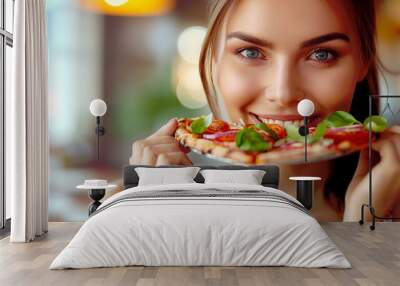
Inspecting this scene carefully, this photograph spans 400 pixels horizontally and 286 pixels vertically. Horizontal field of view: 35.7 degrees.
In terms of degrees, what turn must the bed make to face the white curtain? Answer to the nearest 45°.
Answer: approximately 135° to its right

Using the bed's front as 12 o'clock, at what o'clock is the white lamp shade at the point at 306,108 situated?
The white lamp shade is roughly at 7 o'clock from the bed.

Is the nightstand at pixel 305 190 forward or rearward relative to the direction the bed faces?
rearward

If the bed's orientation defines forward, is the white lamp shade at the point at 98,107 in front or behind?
behind

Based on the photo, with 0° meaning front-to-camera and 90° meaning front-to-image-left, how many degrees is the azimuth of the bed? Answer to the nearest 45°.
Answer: approximately 0°

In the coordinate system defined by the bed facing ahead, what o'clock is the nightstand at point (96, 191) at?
The nightstand is roughly at 5 o'clock from the bed.
